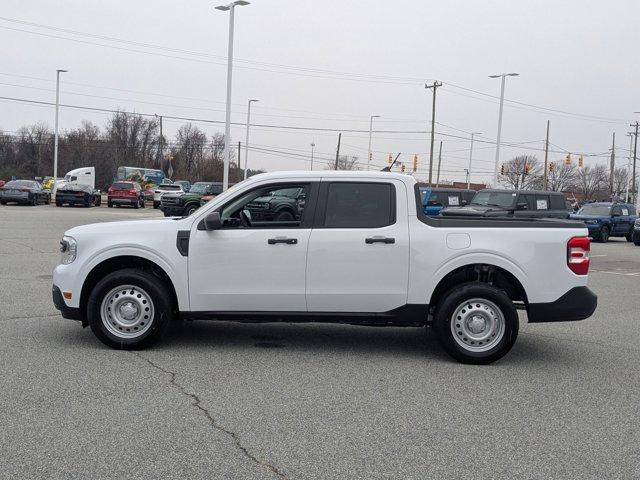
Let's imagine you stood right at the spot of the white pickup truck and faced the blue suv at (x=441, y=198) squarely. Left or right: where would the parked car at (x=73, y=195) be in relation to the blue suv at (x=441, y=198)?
left

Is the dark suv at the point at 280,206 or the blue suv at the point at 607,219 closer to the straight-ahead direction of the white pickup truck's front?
the dark suv

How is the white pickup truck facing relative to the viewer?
to the viewer's left

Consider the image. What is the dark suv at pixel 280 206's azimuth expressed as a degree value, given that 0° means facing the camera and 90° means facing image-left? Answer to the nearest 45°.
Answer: approximately 45°

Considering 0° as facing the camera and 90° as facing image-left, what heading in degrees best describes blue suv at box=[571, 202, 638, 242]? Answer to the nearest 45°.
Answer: approximately 45°

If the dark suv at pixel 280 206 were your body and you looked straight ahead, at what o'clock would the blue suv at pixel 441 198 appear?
The blue suv is roughly at 5 o'clock from the dark suv.

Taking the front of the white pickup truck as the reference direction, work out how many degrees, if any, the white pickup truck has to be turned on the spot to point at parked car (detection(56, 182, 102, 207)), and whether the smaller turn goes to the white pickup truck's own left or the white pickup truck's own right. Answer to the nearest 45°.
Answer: approximately 45° to the white pickup truck's own right

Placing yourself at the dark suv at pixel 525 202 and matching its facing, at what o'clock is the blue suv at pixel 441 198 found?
The blue suv is roughly at 3 o'clock from the dark suv.

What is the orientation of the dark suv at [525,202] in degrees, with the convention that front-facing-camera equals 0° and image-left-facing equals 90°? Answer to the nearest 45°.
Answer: approximately 45°

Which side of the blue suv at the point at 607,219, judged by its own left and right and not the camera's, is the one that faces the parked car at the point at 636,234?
left

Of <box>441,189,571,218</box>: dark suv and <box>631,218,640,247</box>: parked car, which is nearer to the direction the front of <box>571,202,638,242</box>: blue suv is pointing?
the dark suv
